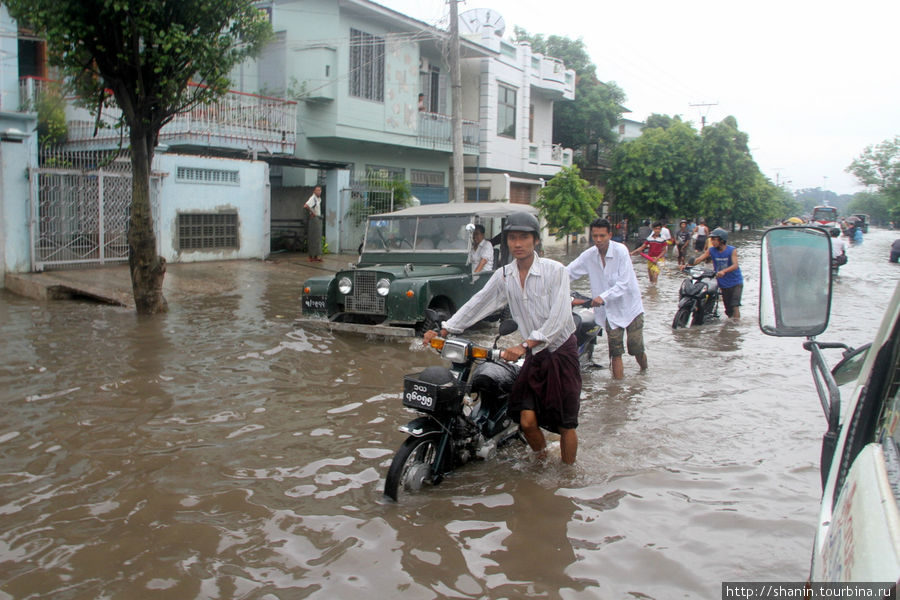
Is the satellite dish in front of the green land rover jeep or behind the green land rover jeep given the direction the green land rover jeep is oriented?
behind

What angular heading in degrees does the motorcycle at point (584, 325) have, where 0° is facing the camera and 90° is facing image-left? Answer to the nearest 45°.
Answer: approximately 45°

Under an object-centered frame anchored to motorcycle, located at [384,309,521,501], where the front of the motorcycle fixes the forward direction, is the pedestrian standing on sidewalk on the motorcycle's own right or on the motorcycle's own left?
on the motorcycle's own right

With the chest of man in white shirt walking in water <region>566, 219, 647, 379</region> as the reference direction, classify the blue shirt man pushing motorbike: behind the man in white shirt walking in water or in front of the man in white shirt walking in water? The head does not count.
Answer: behind

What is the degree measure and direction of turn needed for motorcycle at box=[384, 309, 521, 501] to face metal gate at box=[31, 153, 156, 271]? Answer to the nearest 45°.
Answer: approximately 90° to its right

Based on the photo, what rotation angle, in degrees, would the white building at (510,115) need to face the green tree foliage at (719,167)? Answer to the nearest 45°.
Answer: approximately 90° to its left

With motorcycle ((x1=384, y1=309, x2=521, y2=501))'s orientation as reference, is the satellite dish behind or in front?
behind

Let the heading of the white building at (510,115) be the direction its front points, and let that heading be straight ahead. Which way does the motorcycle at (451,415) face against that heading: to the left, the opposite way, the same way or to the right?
to the right
